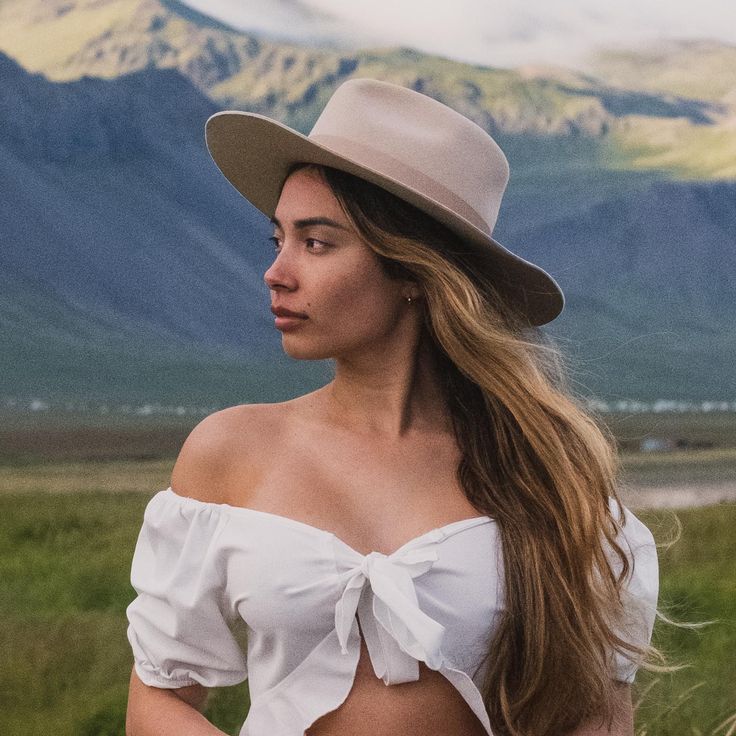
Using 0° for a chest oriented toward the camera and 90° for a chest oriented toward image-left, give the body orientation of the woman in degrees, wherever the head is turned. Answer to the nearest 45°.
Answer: approximately 0°
